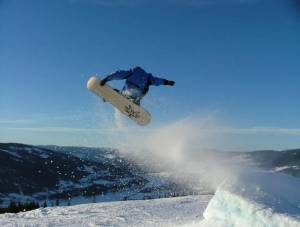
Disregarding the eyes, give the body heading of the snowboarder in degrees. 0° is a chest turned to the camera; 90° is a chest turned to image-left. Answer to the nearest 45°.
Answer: approximately 180°
